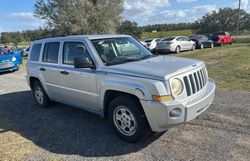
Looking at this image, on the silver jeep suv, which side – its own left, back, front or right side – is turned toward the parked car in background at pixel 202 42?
left

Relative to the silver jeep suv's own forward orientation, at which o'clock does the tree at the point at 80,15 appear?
The tree is roughly at 7 o'clock from the silver jeep suv.

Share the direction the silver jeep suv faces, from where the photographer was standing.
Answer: facing the viewer and to the right of the viewer

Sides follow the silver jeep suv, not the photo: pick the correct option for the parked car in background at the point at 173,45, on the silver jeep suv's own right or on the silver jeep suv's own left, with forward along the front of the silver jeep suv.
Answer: on the silver jeep suv's own left
